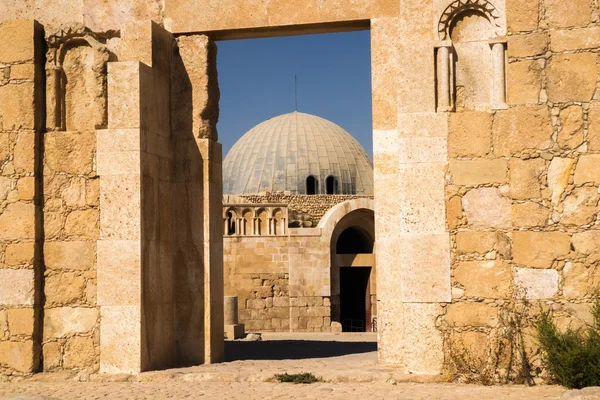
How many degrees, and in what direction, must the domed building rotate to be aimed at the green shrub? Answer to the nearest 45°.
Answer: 0° — it already faces it

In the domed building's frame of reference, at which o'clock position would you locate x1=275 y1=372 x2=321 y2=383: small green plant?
The small green plant is roughly at 12 o'clock from the domed building.

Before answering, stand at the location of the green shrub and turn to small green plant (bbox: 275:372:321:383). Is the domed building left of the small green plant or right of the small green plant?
right

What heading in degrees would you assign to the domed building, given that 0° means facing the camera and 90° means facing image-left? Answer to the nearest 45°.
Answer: approximately 0°
